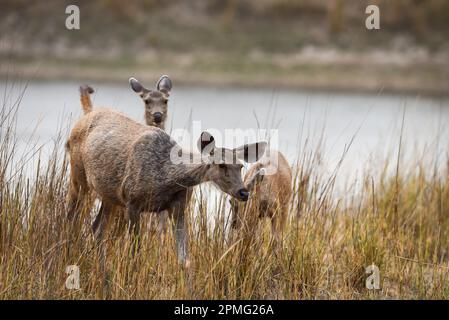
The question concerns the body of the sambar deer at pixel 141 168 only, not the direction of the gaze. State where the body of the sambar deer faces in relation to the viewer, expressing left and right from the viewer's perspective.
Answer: facing the viewer and to the right of the viewer

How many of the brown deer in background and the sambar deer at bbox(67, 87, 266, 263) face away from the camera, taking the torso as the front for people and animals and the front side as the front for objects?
0

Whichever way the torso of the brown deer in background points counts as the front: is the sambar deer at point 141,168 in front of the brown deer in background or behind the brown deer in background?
in front
